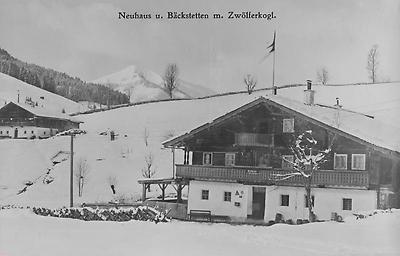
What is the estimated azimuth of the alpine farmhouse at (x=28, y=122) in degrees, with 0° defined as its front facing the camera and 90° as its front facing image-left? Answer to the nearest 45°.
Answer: approximately 45°

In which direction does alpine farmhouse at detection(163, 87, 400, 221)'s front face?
toward the camera

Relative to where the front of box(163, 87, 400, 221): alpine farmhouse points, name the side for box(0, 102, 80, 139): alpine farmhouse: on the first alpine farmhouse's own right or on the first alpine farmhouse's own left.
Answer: on the first alpine farmhouse's own right

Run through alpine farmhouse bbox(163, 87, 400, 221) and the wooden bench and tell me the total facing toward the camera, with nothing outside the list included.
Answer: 2

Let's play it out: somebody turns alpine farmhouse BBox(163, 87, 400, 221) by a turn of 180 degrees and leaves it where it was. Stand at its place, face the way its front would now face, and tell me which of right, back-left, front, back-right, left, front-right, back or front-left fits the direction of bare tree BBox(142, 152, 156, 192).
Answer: back-left

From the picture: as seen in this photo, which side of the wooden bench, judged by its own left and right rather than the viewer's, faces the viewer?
front

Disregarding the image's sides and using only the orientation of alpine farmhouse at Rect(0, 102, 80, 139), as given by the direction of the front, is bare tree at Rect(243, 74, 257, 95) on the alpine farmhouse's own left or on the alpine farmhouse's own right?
on the alpine farmhouse's own left
